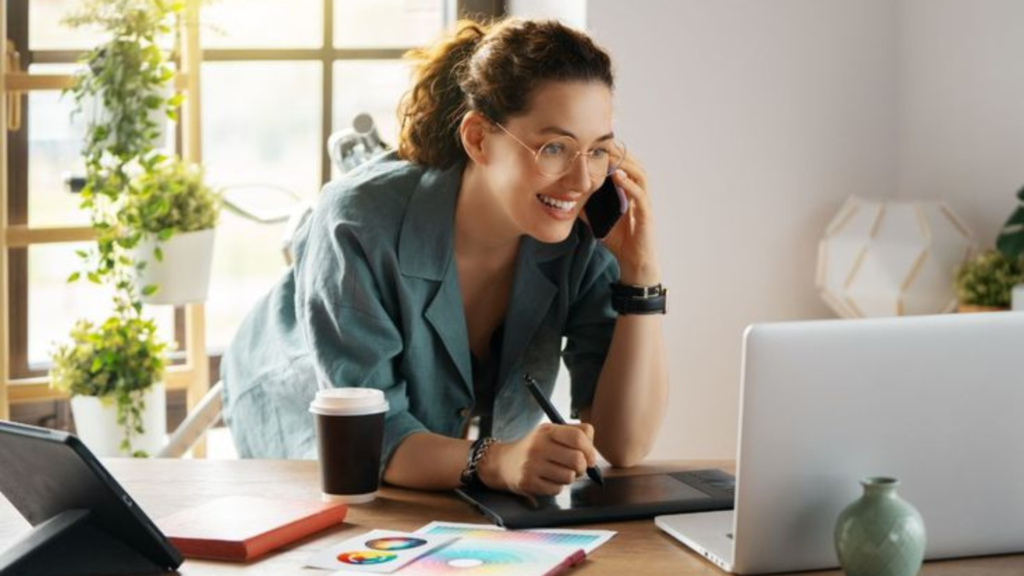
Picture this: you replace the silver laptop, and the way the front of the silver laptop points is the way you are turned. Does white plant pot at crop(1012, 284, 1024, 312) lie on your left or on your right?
on your right

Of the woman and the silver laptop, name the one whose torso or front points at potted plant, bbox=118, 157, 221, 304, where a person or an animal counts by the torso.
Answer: the silver laptop

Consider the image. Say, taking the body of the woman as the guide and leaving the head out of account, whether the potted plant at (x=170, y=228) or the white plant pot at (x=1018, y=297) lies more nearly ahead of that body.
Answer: the white plant pot

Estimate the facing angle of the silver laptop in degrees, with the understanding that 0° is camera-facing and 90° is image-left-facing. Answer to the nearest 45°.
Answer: approximately 135°

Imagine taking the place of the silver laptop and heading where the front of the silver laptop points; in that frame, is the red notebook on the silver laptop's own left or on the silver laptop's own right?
on the silver laptop's own left

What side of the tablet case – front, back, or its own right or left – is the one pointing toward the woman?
front

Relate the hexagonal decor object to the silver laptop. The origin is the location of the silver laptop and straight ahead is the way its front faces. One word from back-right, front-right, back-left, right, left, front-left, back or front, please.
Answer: front-right

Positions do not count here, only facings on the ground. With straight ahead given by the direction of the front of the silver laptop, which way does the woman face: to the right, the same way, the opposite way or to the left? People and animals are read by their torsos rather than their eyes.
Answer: the opposite way

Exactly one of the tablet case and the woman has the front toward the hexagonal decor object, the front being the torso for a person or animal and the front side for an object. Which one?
the tablet case

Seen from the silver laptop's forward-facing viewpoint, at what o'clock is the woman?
The woman is roughly at 12 o'clock from the silver laptop.

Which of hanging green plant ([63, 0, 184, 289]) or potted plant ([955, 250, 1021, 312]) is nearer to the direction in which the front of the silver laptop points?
the hanging green plant

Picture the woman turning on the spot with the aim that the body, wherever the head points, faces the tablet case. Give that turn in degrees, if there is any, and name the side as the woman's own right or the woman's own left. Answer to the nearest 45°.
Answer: approximately 90° to the woman's own right

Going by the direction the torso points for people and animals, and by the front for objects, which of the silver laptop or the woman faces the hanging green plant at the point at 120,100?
the silver laptop

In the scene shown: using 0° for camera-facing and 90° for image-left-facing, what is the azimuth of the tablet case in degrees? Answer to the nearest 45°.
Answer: approximately 225°
